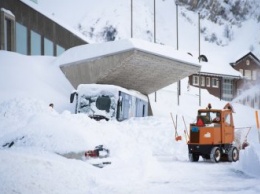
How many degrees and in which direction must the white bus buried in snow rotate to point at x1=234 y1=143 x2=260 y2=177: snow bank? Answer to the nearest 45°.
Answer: approximately 45° to its left

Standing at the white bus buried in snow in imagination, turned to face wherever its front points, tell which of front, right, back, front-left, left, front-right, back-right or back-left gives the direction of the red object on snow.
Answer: front-left

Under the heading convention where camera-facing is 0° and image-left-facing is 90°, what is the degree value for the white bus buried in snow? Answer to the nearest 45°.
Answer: approximately 45°

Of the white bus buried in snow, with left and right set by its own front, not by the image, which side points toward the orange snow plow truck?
left
